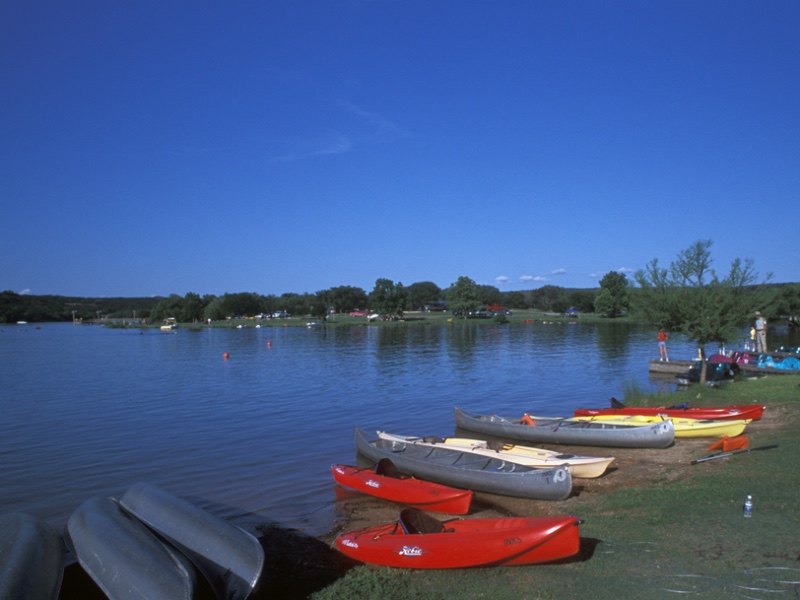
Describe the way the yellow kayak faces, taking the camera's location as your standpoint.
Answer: facing to the right of the viewer

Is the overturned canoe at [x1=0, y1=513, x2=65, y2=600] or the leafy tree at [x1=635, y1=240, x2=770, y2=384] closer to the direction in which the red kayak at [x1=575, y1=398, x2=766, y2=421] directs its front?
the leafy tree

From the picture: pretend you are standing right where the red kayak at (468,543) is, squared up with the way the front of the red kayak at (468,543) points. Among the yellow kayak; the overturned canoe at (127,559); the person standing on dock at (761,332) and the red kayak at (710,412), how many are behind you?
1

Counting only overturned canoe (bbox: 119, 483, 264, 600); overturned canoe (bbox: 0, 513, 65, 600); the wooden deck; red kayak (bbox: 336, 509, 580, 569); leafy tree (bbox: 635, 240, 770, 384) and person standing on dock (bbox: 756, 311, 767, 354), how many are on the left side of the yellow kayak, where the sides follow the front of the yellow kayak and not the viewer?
3

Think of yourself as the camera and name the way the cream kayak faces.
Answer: facing the viewer and to the right of the viewer

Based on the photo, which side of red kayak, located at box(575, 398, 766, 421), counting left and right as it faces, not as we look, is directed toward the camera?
right

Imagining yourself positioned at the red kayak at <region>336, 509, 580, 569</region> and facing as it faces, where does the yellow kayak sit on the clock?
The yellow kayak is roughly at 10 o'clock from the red kayak.

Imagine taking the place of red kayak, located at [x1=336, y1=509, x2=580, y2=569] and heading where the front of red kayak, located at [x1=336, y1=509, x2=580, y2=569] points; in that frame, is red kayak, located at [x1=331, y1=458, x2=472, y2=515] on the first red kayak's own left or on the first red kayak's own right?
on the first red kayak's own left

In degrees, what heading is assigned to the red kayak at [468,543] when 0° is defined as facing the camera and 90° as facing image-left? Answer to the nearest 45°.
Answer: approximately 270°

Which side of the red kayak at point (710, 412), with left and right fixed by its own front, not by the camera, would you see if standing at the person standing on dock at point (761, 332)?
left

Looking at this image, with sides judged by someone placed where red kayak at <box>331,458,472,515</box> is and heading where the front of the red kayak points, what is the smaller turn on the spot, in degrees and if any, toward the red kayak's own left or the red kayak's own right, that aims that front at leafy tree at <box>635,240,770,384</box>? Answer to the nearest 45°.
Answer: approximately 90° to the red kayak's own left
